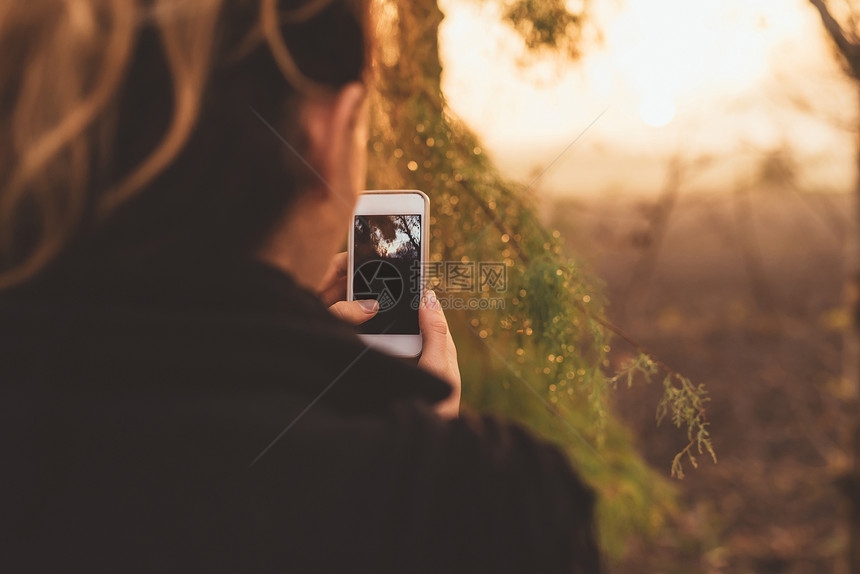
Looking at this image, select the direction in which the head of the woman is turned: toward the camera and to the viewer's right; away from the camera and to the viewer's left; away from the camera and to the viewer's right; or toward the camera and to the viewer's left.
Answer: away from the camera and to the viewer's right

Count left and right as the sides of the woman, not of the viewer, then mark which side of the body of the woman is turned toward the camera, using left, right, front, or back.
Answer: back
